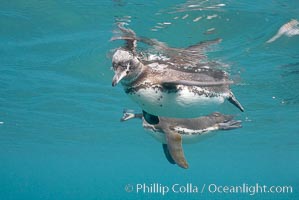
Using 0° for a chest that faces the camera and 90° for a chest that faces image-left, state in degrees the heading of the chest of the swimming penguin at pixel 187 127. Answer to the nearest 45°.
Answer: approximately 90°

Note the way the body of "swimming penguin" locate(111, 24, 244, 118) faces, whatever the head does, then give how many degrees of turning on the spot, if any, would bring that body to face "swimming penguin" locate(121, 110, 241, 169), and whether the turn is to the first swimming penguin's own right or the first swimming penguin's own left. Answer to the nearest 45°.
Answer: approximately 135° to the first swimming penguin's own right

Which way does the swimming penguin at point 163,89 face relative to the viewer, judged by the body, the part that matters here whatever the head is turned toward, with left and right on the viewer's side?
facing the viewer and to the left of the viewer

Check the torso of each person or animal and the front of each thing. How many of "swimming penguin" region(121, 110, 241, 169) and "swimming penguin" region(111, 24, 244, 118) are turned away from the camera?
0

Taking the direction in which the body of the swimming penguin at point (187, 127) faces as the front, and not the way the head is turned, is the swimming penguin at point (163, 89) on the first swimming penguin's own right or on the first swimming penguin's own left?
on the first swimming penguin's own left
